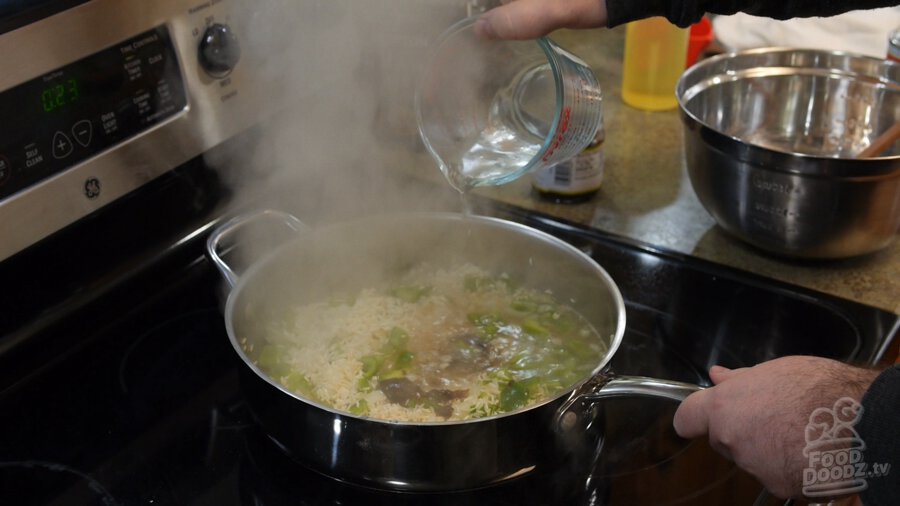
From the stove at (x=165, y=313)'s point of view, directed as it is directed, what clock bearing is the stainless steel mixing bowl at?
The stainless steel mixing bowl is roughly at 10 o'clock from the stove.

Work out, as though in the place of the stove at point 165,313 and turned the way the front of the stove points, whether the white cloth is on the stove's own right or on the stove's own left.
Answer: on the stove's own left

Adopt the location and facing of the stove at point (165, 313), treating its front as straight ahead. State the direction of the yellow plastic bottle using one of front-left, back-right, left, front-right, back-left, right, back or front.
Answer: left
